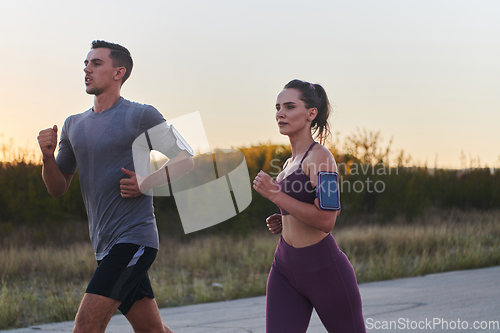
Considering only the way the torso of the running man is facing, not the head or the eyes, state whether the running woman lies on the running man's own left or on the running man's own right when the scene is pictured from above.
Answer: on the running man's own left

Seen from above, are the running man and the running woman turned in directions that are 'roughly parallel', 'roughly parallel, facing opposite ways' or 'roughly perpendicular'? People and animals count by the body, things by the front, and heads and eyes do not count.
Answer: roughly parallel

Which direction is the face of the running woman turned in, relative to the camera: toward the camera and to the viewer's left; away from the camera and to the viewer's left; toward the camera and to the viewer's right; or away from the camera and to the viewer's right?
toward the camera and to the viewer's left

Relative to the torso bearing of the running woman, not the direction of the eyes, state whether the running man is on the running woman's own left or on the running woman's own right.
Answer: on the running woman's own right

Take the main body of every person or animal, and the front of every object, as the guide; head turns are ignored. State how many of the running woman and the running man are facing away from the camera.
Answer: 0

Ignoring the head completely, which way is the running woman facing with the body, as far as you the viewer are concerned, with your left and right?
facing the viewer and to the left of the viewer
